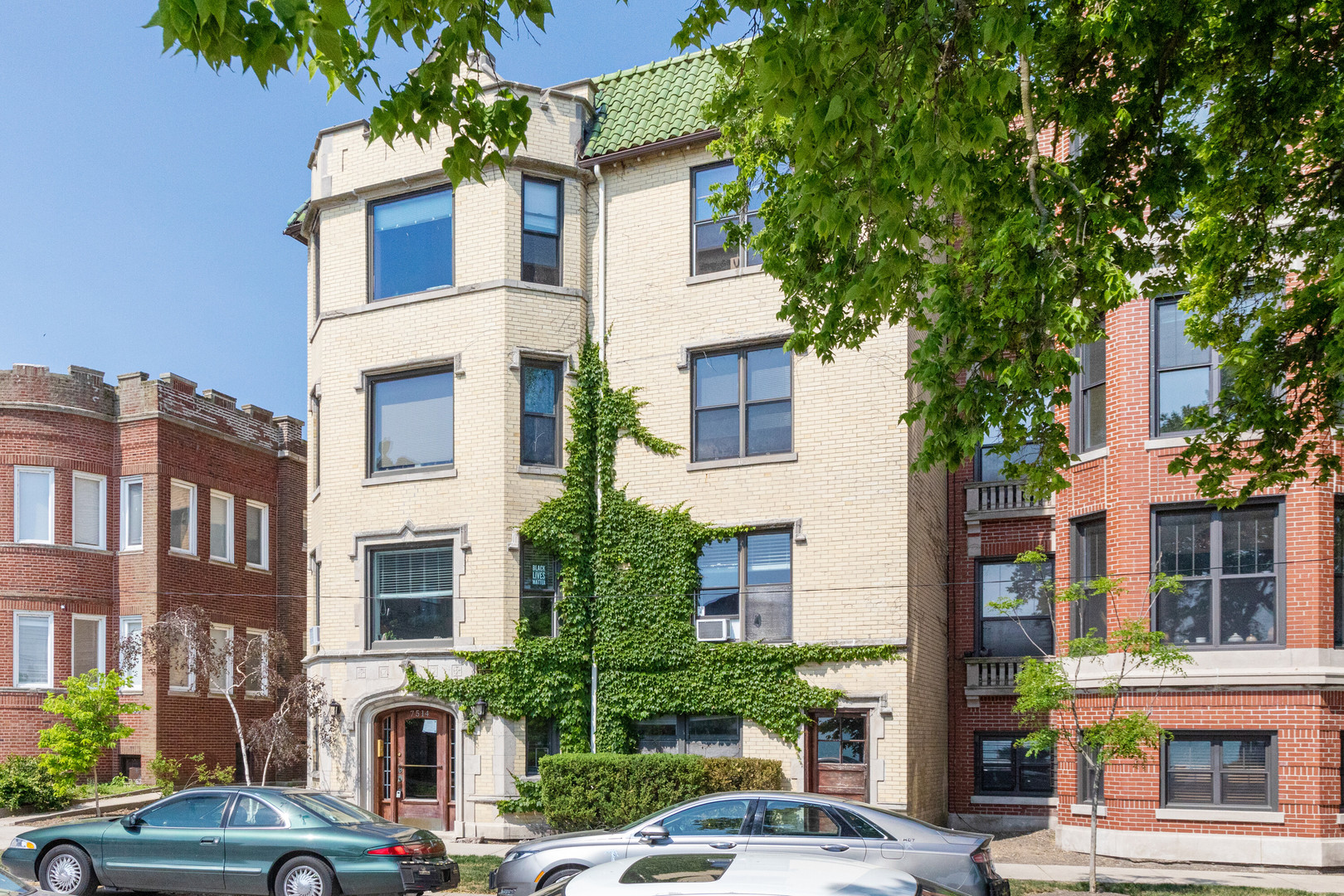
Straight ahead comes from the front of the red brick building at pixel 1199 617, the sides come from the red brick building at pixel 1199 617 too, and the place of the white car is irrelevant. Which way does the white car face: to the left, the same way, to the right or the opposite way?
to the right

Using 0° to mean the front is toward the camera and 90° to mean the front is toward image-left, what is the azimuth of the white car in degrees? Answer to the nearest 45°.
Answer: approximately 90°

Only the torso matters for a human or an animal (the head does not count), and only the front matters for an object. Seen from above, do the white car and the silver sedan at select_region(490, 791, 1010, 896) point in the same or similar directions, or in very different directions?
same or similar directions

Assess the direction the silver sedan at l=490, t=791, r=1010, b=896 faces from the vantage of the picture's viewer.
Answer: facing to the left of the viewer

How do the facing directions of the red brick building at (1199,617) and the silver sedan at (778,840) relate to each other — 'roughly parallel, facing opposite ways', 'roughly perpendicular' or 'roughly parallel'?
roughly perpendicular

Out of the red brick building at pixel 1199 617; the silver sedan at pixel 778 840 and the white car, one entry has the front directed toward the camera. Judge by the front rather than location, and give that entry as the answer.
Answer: the red brick building

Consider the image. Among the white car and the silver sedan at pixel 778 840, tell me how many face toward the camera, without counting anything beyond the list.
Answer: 0

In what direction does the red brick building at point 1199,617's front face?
toward the camera

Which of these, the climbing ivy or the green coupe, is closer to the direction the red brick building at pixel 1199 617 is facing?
the green coupe
